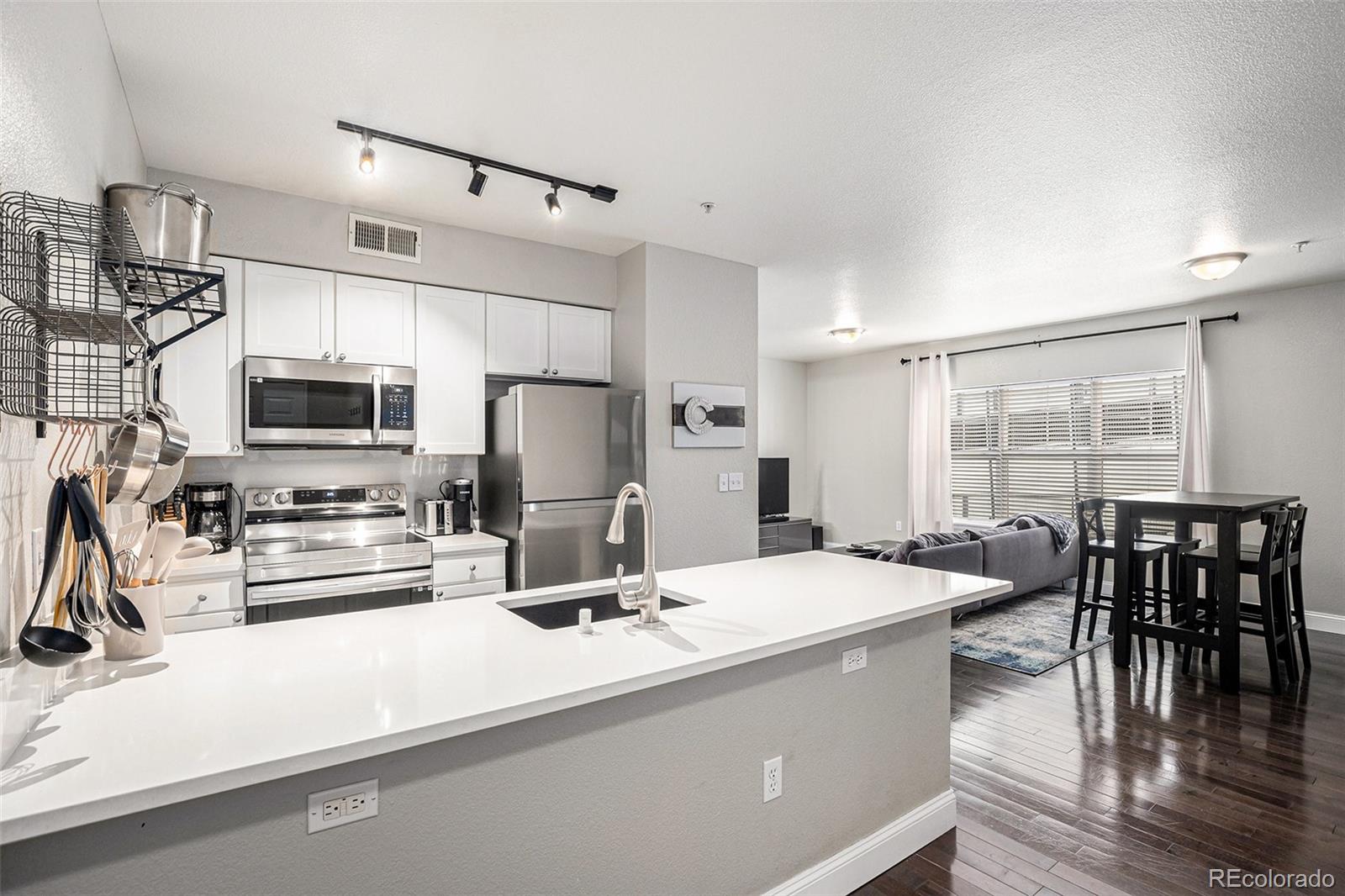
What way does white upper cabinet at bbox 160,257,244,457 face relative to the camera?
toward the camera

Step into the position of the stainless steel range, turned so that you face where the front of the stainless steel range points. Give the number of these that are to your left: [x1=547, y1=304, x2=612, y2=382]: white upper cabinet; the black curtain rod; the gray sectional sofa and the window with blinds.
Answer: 4

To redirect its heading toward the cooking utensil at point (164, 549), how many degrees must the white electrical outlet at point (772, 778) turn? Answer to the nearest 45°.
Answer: approximately 90° to its right

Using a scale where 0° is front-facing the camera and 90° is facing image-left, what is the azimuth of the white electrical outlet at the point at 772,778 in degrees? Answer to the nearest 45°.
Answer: approximately 315°

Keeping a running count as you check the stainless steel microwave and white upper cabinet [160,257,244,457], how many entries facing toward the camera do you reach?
2

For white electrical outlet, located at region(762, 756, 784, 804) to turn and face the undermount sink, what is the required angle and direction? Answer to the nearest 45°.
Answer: approximately 135° to its right

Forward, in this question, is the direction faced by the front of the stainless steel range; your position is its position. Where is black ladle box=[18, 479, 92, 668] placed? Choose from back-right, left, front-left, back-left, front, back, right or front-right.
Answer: front

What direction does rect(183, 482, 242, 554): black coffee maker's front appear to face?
toward the camera

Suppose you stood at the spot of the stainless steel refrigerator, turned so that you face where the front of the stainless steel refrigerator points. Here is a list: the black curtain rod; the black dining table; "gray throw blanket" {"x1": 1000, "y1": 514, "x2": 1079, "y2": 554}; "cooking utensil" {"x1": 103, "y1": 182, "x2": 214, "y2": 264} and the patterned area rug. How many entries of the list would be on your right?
1

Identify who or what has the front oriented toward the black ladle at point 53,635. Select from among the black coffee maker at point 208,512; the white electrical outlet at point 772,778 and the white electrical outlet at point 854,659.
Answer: the black coffee maker

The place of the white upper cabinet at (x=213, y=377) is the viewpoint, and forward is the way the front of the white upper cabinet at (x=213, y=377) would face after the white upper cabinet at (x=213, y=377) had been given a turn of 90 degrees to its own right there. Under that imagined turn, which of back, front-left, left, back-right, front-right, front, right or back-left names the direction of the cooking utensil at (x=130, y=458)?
left

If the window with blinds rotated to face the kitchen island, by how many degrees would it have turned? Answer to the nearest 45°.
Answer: approximately 45° to its left

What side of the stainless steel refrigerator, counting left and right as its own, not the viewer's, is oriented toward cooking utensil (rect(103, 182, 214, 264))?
right

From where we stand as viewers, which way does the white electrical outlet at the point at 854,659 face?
facing the viewer and to the right of the viewer

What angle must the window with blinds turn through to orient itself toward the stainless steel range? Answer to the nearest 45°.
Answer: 0° — it already faces it
